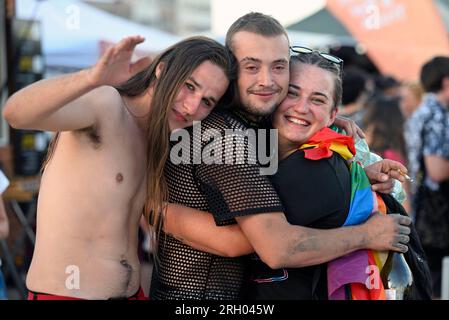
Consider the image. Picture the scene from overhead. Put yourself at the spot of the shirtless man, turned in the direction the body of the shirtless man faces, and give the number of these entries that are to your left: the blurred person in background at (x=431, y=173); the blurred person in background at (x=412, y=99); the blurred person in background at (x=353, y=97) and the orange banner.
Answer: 4

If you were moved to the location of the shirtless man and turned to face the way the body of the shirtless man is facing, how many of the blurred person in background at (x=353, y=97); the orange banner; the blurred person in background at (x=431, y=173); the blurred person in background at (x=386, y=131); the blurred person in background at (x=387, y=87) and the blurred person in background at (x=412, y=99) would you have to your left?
6

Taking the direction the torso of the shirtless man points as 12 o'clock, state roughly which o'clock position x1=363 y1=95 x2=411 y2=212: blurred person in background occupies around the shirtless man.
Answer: The blurred person in background is roughly at 9 o'clock from the shirtless man.

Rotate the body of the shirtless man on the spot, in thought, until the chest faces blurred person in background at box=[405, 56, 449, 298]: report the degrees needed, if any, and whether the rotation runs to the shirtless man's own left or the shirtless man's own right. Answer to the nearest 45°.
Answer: approximately 90° to the shirtless man's own left

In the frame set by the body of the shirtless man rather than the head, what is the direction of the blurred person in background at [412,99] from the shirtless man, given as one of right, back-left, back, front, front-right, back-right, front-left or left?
left

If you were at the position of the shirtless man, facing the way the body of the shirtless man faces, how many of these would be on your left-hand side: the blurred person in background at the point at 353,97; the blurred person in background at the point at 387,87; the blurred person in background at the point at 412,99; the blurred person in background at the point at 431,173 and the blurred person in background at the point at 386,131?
5

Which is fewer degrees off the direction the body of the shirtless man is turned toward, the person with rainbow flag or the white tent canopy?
the person with rainbow flag

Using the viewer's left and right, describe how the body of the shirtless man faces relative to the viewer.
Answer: facing the viewer and to the right of the viewer

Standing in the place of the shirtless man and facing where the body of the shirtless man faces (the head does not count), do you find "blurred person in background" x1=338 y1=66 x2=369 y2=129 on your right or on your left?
on your left

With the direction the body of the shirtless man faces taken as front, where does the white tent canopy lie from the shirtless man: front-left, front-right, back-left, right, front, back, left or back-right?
back-left

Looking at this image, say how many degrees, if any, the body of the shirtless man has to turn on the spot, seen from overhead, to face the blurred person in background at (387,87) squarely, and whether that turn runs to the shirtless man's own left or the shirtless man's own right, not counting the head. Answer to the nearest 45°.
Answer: approximately 90° to the shirtless man's own left

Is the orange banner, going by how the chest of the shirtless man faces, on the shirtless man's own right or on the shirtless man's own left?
on the shirtless man's own left
